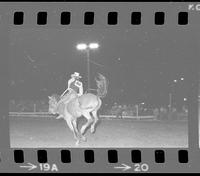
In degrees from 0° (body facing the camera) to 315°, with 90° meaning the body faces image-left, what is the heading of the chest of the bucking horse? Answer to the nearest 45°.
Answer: approximately 90°
